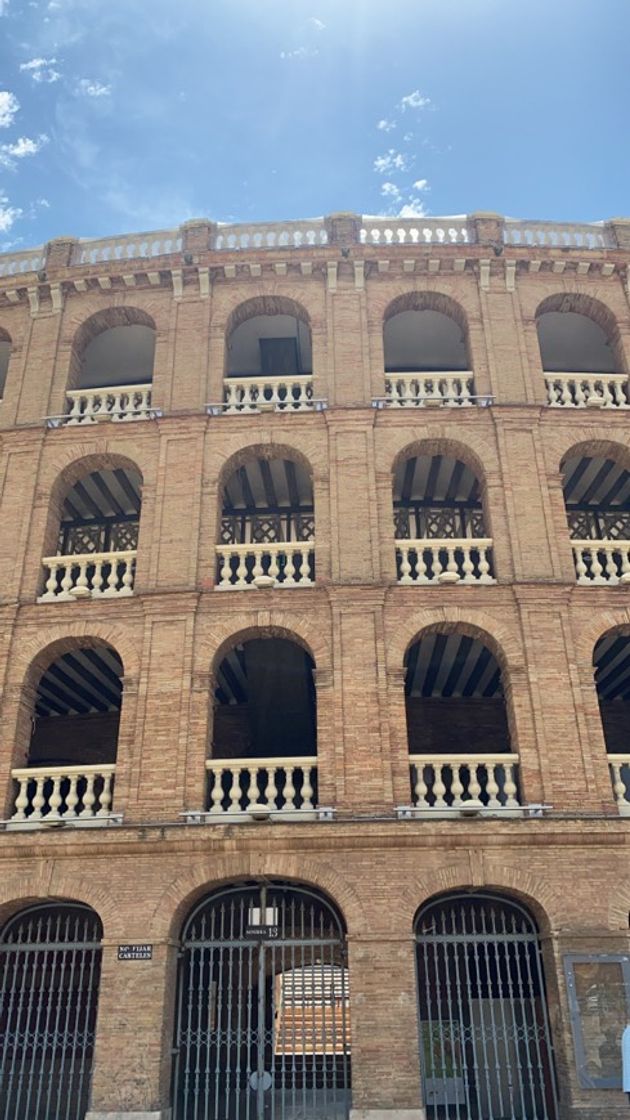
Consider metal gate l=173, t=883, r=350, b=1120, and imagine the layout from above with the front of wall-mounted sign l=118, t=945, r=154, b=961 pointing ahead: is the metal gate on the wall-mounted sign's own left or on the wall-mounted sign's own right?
on the wall-mounted sign's own left

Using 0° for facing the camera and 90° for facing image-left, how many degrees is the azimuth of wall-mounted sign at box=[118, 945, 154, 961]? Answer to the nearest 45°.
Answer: approximately 0°

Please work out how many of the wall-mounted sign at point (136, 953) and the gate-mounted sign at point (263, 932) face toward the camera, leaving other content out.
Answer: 2

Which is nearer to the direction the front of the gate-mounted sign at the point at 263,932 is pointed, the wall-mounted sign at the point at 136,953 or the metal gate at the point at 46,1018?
the wall-mounted sign

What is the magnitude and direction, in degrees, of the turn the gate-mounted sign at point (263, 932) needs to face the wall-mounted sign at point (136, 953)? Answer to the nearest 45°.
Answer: approximately 90° to its right

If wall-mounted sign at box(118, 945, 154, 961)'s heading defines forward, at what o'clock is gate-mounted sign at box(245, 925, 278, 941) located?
gate-mounted sign at box(245, 925, 278, 941) is roughly at 9 o'clock from wall-mounted sign at box(118, 945, 154, 961).

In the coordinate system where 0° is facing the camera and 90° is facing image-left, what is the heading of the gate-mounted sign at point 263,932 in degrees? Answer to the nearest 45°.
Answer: approximately 0°
